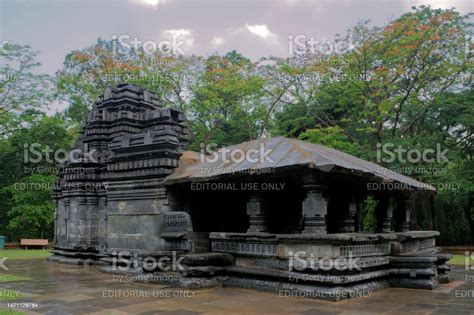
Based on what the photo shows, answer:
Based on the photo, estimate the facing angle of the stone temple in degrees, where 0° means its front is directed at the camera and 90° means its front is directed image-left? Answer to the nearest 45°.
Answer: approximately 315°

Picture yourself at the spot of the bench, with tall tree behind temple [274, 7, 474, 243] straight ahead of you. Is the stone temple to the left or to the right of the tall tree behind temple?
right

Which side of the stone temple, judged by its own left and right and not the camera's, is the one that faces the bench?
back

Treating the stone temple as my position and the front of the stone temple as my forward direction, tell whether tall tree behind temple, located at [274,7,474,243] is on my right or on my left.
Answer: on my left
